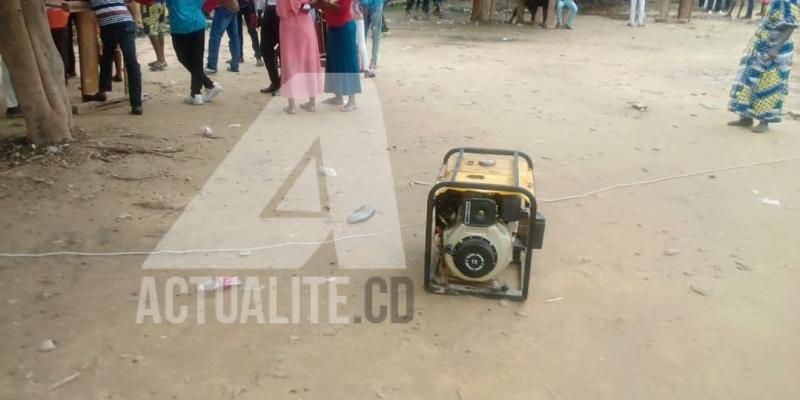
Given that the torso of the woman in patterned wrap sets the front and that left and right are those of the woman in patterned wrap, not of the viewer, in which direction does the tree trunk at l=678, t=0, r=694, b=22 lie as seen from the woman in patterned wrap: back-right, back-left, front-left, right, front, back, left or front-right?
back-right

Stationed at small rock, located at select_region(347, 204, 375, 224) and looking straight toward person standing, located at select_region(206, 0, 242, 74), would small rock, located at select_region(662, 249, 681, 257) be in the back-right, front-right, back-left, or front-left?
back-right

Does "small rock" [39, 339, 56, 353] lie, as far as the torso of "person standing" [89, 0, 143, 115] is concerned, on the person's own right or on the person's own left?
on the person's own left

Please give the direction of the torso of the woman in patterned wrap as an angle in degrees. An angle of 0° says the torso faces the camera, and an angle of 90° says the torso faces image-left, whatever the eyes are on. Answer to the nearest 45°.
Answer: approximately 45°

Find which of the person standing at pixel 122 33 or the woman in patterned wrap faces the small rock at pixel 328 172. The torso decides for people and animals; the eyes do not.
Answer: the woman in patterned wrap

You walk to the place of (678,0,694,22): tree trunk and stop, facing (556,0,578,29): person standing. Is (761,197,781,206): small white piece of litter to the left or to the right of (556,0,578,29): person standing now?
left

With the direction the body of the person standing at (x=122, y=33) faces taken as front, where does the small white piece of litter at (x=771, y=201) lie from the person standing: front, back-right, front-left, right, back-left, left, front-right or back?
back

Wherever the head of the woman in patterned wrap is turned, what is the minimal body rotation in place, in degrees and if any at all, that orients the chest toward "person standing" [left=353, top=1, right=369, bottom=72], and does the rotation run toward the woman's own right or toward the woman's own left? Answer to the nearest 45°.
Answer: approximately 45° to the woman's own right

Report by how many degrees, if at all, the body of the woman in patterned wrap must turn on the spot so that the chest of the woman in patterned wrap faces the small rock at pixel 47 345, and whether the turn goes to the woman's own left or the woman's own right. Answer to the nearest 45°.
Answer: approximately 45° to the woman's own left

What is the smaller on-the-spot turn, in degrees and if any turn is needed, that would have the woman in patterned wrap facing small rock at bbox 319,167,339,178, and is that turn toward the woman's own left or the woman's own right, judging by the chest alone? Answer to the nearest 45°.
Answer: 0° — they already face it

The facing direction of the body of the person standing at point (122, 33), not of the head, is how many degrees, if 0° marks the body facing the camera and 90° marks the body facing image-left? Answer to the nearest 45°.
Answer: approximately 135°

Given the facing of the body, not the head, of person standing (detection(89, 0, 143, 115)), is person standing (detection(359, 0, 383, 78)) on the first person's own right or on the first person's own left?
on the first person's own right
